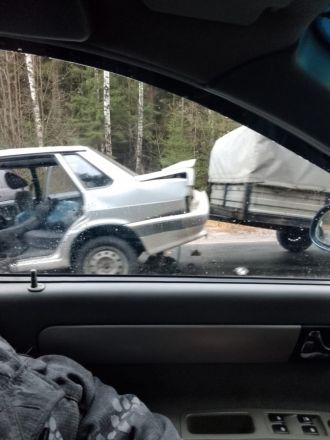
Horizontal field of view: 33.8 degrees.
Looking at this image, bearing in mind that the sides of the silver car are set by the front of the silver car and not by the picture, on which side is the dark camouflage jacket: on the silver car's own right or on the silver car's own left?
on the silver car's own left

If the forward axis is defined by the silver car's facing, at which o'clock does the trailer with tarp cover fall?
The trailer with tarp cover is roughly at 6 o'clock from the silver car.

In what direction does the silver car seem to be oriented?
to the viewer's left
